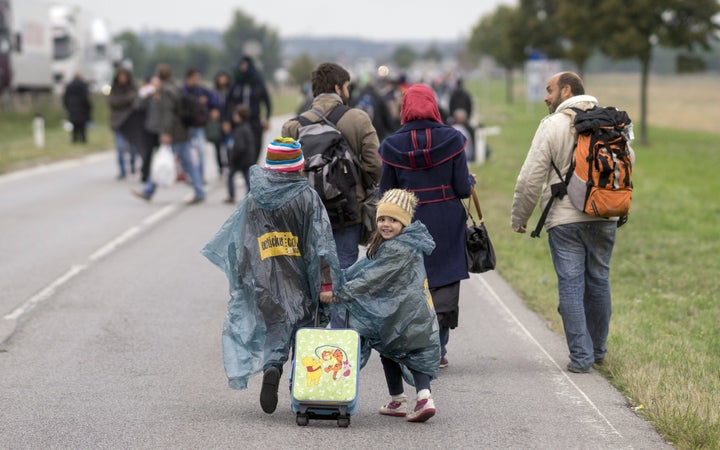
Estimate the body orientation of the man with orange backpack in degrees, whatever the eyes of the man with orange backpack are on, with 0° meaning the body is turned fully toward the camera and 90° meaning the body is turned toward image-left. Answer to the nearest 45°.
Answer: approximately 135°

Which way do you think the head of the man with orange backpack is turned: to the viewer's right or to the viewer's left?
to the viewer's left

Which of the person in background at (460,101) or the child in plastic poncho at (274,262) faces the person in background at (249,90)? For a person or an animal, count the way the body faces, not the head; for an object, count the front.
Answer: the child in plastic poncho

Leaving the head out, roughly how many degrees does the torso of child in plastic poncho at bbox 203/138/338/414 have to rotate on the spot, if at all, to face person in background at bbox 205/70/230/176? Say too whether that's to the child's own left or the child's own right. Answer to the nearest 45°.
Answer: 0° — they already face them

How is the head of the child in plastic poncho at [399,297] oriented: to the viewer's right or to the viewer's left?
to the viewer's left

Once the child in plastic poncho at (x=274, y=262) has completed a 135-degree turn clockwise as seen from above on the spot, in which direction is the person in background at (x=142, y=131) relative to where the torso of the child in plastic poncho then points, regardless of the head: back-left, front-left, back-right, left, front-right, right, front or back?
back-left

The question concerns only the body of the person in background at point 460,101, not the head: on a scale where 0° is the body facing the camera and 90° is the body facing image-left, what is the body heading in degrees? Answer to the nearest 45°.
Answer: approximately 180°

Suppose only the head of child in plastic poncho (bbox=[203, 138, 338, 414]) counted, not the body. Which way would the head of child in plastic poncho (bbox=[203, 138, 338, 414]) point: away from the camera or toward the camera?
away from the camera

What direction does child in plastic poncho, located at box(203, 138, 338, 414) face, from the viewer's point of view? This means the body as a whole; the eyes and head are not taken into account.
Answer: away from the camera

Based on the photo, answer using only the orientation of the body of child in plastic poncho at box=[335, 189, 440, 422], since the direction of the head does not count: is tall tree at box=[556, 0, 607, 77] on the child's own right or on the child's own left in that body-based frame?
on the child's own right

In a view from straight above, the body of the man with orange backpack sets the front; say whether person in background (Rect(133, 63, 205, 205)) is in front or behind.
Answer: in front

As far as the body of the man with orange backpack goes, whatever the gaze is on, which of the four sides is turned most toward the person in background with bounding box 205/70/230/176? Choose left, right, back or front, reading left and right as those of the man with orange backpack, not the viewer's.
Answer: front
